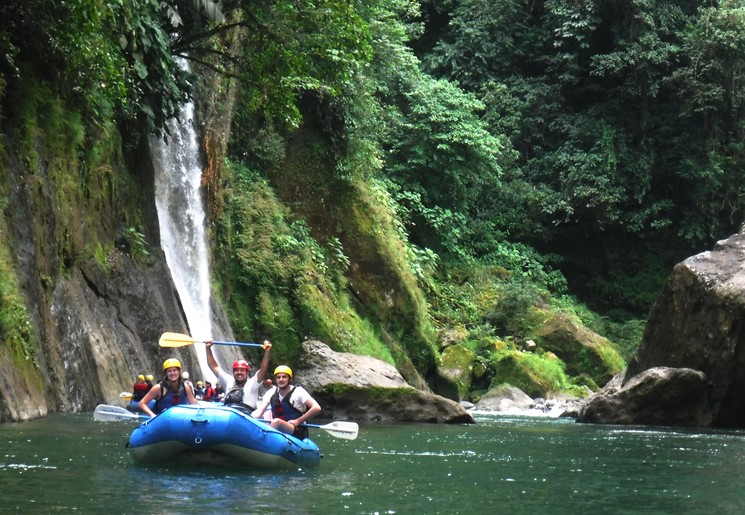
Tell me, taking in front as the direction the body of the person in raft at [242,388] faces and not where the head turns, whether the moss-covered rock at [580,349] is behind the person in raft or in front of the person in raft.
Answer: behind

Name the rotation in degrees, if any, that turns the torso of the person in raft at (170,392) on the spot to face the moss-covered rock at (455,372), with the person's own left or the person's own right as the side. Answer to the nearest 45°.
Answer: approximately 135° to the person's own left

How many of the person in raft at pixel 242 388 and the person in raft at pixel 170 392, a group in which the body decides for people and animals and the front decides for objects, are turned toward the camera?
2

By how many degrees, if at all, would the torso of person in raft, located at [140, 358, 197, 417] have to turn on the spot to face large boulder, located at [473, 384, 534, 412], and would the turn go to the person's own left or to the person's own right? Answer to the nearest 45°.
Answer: approximately 135° to the person's own left

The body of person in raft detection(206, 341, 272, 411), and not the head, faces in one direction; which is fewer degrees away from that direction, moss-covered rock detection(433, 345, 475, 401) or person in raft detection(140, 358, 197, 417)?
the person in raft

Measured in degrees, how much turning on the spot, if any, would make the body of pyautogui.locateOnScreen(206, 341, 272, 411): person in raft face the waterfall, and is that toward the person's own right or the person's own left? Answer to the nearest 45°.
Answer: approximately 180°

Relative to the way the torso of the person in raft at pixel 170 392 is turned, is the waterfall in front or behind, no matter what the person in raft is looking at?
behind

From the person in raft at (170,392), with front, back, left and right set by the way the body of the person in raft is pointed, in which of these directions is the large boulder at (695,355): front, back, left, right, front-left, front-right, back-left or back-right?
back-left

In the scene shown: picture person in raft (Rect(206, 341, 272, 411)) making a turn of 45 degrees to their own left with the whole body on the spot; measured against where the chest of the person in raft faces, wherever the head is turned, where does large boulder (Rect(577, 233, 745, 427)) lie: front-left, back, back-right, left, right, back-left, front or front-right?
left

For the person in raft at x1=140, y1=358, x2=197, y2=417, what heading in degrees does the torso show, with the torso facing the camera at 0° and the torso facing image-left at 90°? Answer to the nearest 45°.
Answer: approximately 0°
